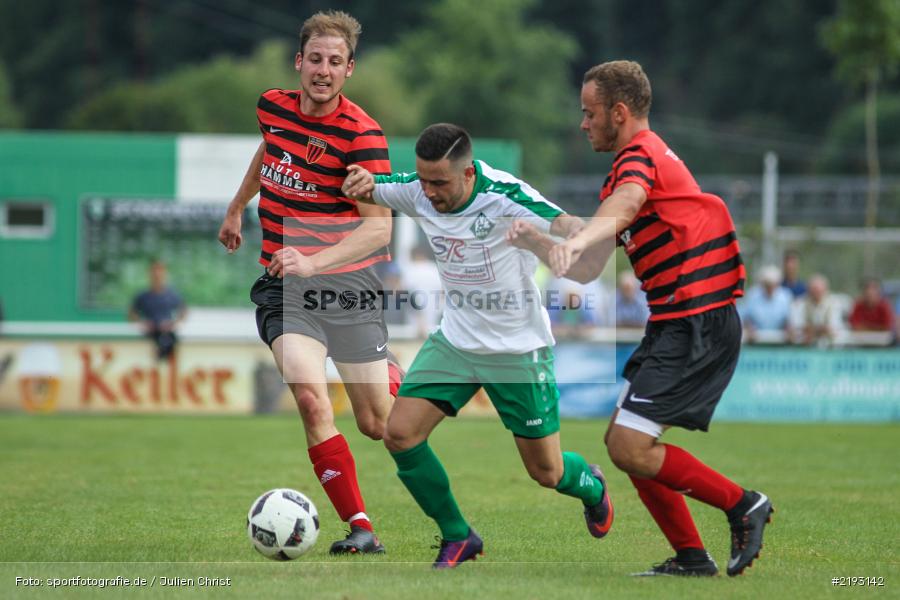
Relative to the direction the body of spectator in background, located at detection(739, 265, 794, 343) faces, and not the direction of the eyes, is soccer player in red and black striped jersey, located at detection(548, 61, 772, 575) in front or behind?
in front

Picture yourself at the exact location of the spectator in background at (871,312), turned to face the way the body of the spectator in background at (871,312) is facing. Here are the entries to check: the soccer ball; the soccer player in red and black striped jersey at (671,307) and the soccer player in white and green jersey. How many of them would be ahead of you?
3

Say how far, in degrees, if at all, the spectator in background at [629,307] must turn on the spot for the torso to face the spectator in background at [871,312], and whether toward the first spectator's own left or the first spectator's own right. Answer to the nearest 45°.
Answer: approximately 90° to the first spectator's own left

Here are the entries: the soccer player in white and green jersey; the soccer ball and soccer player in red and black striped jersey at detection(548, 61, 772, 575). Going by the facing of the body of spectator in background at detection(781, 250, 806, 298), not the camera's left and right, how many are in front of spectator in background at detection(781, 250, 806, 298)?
3

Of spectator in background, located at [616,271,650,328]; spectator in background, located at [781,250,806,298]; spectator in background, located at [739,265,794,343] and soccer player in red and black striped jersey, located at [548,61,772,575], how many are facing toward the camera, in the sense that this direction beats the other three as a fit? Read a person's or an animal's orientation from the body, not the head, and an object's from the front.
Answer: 3

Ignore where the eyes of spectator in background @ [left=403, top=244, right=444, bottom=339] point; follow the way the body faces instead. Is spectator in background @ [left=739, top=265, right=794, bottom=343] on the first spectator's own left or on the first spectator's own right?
on the first spectator's own left

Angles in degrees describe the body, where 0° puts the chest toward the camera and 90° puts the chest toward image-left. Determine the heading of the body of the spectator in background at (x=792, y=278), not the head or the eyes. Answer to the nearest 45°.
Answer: approximately 0°

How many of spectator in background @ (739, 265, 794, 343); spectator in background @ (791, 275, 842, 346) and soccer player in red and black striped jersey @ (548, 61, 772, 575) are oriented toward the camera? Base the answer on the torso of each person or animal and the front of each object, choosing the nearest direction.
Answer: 2

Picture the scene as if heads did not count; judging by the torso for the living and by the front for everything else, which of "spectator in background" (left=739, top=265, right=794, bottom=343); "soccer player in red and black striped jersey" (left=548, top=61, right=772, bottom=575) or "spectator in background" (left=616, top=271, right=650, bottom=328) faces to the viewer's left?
the soccer player in red and black striped jersey

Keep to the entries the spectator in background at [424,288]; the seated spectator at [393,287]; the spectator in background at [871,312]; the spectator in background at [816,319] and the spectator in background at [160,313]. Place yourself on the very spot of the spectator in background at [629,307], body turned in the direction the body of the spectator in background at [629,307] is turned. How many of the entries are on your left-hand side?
2

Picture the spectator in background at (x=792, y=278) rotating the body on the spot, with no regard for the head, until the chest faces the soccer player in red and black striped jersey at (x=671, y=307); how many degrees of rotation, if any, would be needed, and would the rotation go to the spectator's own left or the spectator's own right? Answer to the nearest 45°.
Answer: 0° — they already face them
